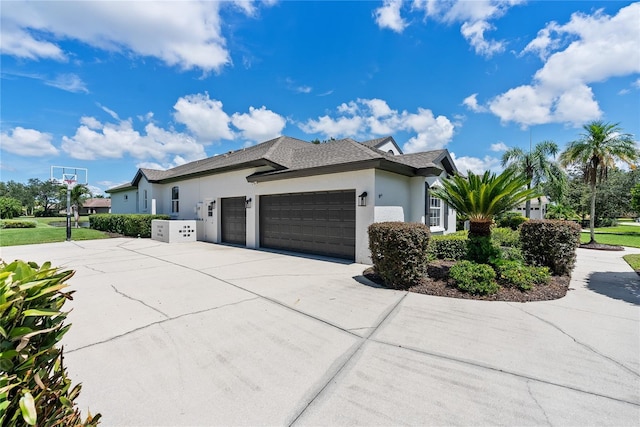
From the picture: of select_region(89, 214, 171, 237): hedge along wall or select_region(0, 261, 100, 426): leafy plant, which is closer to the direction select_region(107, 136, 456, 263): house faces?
the leafy plant
